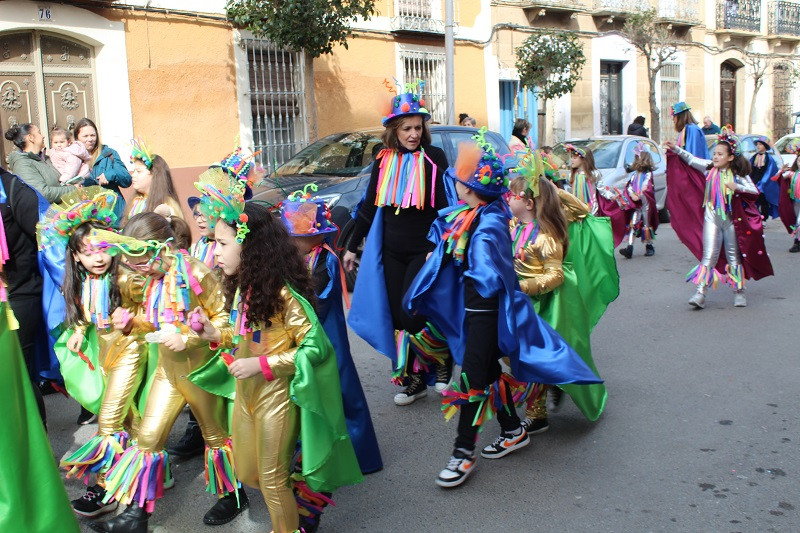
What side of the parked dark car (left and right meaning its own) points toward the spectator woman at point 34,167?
front

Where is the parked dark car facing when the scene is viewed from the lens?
facing the viewer and to the left of the viewer

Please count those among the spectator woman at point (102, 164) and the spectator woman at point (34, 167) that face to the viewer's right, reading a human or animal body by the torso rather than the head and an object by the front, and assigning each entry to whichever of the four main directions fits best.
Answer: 1

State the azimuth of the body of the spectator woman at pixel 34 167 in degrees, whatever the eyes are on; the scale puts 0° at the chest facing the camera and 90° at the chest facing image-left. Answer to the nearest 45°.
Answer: approximately 270°

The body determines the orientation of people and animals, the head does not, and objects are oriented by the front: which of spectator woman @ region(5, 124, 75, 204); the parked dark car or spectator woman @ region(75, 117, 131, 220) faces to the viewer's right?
spectator woman @ region(5, 124, 75, 204)

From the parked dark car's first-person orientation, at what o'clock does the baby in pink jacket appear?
The baby in pink jacket is roughly at 12 o'clock from the parked dark car.

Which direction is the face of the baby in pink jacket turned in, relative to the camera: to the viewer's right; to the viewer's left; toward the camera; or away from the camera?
toward the camera

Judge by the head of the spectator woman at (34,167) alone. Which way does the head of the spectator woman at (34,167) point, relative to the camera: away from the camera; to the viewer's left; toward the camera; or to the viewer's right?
to the viewer's right

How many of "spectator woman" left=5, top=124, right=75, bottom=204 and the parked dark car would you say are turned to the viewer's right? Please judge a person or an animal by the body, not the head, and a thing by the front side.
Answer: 1

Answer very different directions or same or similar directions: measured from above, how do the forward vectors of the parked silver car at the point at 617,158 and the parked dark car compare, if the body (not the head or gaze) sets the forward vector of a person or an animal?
same or similar directions

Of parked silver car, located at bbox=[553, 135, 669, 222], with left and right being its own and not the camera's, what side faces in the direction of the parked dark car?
front

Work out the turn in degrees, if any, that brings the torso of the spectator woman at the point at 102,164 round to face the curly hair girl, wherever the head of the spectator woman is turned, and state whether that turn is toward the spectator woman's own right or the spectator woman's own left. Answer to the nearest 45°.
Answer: approximately 45° to the spectator woman's own left

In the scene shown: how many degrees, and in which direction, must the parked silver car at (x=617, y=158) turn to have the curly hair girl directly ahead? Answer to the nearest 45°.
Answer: approximately 45° to its left

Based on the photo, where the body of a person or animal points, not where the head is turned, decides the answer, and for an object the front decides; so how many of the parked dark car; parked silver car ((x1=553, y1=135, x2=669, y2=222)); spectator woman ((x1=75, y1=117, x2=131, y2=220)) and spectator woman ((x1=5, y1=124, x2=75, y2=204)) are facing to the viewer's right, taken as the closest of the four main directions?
1

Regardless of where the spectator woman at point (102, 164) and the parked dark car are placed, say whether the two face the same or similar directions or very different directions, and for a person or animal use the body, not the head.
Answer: same or similar directions

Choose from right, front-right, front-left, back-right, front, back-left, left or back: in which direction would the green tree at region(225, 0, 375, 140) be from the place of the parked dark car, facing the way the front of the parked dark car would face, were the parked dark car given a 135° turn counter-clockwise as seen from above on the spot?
left
